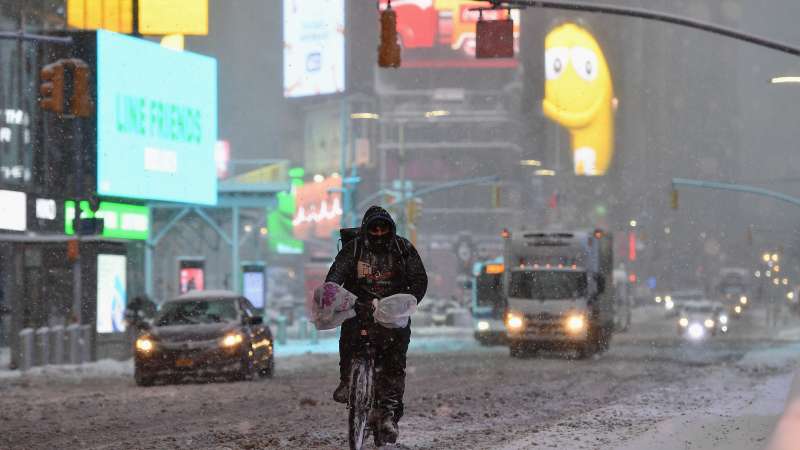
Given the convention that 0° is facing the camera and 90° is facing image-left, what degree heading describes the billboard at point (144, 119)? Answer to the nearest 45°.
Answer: approximately 315°

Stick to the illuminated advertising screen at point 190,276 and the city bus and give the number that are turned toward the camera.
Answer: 2

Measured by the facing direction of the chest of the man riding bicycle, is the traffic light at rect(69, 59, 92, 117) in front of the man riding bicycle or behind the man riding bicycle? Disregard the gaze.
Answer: behind

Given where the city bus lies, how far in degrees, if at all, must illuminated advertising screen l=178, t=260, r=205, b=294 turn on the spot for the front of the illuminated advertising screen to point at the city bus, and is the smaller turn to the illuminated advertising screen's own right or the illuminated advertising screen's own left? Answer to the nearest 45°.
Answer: approximately 45° to the illuminated advertising screen's own left

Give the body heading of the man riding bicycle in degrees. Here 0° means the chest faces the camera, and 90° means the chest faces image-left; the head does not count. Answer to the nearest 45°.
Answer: approximately 0°

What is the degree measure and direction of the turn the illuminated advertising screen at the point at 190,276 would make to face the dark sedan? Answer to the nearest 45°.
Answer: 0° — it already faces it

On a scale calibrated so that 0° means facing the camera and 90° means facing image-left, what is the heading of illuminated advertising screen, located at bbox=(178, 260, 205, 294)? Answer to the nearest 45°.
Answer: approximately 0°
